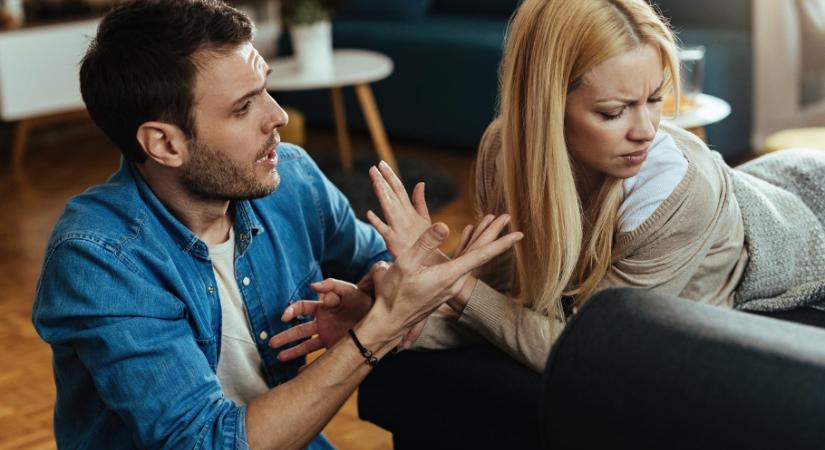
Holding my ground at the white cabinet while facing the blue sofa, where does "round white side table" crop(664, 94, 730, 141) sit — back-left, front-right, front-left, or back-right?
front-right

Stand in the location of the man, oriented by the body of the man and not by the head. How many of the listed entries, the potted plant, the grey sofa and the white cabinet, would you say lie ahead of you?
1

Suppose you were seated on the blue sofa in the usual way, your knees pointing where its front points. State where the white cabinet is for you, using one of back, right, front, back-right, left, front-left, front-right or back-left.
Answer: right

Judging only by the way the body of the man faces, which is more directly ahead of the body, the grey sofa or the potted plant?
the grey sofa

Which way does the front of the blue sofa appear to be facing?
toward the camera

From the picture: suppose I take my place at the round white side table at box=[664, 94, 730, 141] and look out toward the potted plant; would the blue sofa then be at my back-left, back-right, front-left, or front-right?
front-right

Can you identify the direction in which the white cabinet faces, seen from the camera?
facing the viewer and to the right of the viewer

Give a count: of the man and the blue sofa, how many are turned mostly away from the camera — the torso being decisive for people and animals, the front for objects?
0

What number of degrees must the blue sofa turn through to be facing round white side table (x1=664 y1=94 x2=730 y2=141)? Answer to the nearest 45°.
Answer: approximately 45° to its left

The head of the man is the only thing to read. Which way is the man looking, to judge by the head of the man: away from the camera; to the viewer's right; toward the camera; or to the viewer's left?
to the viewer's right

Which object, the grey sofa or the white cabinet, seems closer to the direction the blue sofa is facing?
the grey sofa

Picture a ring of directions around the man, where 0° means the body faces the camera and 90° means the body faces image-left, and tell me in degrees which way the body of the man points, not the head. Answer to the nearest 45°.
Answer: approximately 315°

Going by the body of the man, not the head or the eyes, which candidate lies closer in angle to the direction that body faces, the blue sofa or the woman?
the woman

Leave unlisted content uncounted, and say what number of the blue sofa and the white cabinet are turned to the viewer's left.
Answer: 0
